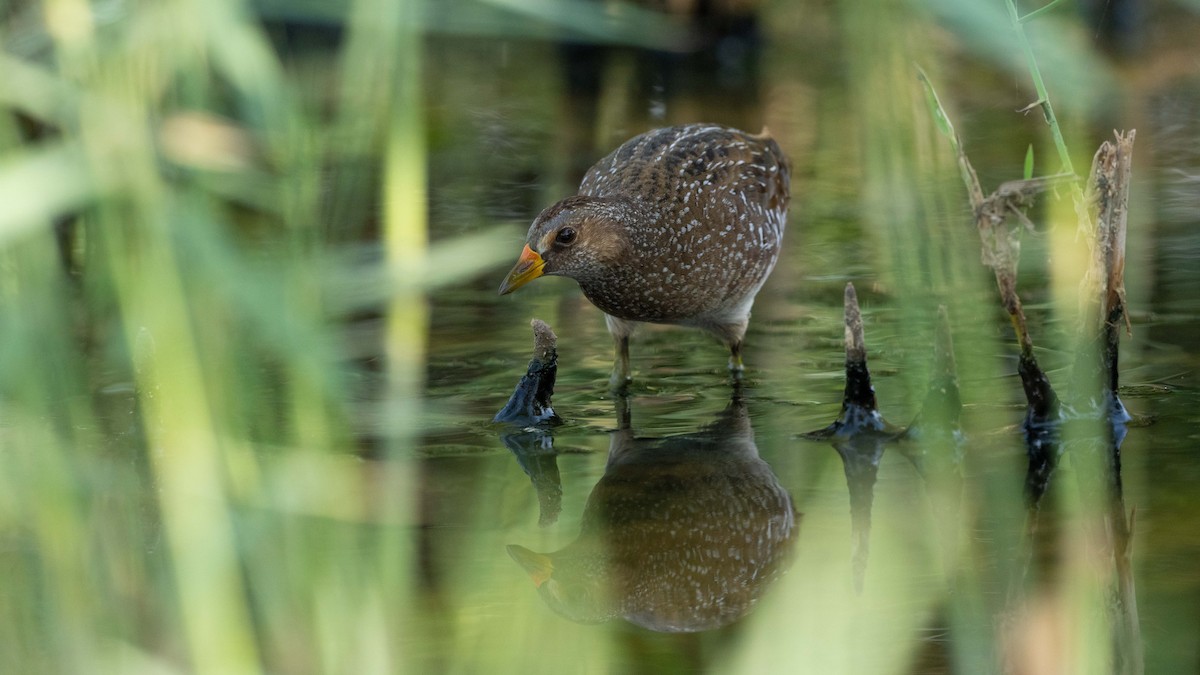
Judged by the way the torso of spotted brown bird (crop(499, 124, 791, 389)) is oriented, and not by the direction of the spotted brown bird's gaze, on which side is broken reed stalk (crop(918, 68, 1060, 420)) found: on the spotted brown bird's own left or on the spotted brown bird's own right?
on the spotted brown bird's own left

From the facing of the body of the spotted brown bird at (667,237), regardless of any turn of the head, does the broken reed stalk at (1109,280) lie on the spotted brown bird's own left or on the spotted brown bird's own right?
on the spotted brown bird's own left
